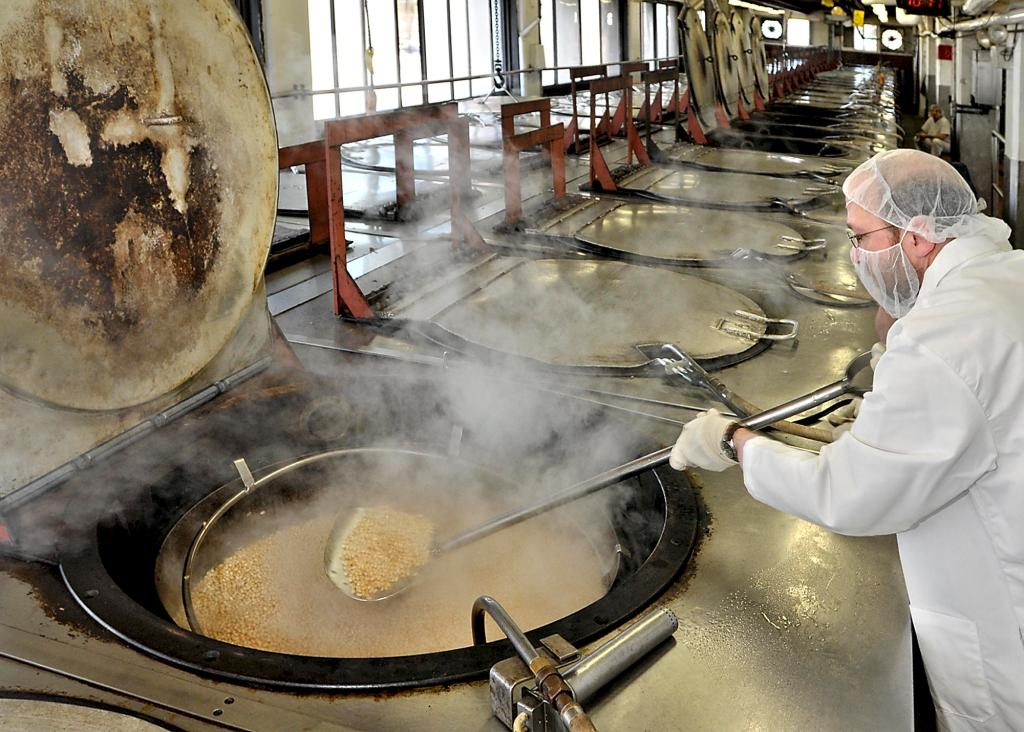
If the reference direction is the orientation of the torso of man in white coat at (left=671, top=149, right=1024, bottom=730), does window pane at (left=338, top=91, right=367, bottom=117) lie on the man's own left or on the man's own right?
on the man's own right

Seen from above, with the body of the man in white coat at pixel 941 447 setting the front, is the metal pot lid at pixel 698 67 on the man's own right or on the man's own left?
on the man's own right

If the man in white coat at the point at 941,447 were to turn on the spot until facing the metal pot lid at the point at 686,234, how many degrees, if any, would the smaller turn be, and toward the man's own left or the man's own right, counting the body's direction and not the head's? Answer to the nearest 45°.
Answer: approximately 90° to the man's own right

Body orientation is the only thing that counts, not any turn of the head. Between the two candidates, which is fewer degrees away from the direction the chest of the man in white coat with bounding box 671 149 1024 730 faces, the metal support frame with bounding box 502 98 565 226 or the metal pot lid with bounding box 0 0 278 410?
the metal pot lid

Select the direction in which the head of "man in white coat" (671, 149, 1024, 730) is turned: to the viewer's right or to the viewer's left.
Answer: to the viewer's left

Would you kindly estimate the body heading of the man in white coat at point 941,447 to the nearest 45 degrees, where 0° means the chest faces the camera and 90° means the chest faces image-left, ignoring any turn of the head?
approximately 90°

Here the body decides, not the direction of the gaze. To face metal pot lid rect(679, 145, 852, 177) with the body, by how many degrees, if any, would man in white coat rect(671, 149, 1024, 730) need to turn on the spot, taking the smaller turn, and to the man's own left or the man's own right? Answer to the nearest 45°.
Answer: approximately 90° to the man's own right

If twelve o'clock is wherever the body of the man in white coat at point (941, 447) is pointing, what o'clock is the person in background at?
The person in background is roughly at 3 o'clock from the man in white coat.

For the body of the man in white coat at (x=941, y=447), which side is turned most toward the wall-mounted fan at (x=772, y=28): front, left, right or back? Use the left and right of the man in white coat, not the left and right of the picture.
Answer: right

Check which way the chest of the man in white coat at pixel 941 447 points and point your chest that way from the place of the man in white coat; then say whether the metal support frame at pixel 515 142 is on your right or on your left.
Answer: on your right
